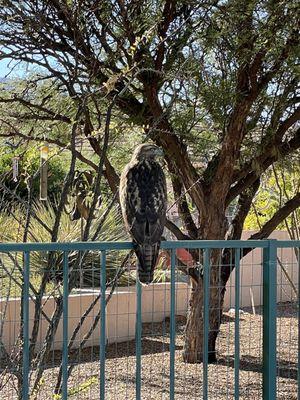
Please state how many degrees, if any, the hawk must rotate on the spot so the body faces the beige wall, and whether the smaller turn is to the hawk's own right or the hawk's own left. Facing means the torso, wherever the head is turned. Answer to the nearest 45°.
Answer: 0° — it already faces it

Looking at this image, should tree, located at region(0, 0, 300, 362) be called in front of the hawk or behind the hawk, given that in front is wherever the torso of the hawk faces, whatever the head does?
in front

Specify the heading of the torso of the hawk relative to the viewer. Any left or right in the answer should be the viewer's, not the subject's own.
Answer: facing away from the viewer
